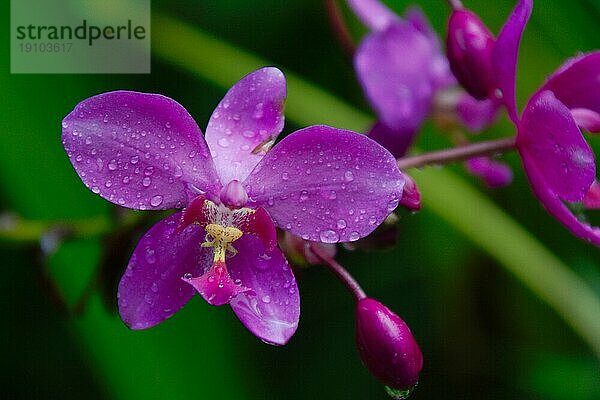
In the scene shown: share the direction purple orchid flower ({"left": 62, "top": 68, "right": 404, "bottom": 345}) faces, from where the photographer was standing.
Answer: facing the viewer
